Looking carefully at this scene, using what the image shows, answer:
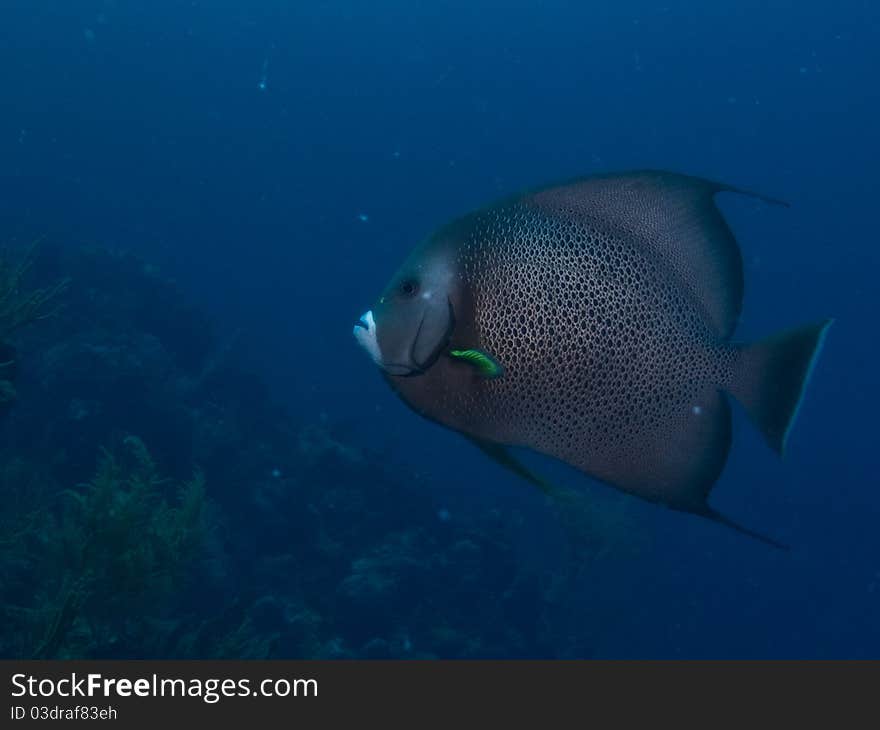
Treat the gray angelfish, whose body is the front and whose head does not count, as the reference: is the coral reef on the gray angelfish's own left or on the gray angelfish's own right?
on the gray angelfish's own right

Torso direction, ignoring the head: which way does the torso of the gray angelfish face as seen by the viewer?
to the viewer's left
